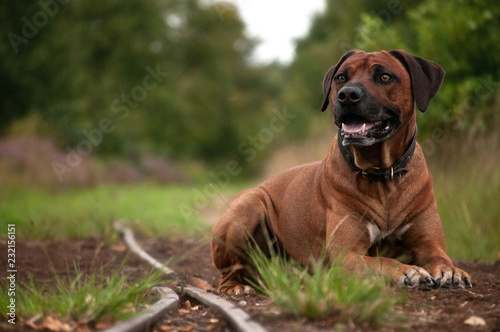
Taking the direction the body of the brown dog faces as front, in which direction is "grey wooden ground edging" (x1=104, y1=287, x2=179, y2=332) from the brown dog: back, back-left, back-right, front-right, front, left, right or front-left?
right

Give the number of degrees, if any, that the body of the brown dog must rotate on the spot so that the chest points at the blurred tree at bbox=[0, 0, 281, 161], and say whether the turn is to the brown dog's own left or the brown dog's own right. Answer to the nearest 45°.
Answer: approximately 135° to the brown dog's own left

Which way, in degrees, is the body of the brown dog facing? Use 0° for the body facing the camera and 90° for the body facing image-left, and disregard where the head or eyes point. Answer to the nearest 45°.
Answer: approximately 315°

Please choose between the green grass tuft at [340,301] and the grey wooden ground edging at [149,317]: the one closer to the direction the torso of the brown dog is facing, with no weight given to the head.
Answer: the green grass tuft

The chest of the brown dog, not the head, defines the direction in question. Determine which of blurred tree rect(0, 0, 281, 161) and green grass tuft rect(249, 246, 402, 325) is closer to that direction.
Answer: the green grass tuft

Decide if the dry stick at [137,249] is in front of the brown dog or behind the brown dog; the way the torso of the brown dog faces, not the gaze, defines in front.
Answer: behind

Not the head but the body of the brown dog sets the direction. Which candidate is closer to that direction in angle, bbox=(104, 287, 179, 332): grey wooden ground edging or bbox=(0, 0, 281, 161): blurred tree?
the grey wooden ground edging

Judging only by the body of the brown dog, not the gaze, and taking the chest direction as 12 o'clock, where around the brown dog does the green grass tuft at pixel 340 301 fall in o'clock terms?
The green grass tuft is roughly at 2 o'clock from the brown dog.

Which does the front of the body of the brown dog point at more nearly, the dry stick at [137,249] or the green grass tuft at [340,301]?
the green grass tuft

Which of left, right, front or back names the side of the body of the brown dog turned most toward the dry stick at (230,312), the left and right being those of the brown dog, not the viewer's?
right
